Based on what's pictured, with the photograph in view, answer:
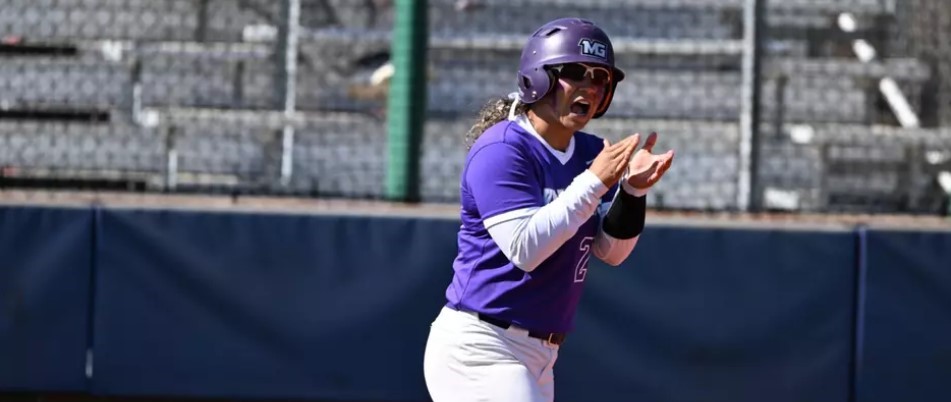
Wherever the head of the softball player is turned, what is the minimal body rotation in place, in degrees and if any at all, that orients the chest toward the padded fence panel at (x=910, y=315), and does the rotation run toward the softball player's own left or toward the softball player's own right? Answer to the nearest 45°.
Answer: approximately 90° to the softball player's own left

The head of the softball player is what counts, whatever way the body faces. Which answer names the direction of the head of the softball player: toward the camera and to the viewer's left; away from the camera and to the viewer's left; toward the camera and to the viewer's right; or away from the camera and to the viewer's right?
toward the camera and to the viewer's right

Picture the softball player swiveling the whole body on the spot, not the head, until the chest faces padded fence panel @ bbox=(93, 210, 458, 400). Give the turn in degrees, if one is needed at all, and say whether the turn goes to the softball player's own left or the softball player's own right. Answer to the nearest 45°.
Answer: approximately 180°

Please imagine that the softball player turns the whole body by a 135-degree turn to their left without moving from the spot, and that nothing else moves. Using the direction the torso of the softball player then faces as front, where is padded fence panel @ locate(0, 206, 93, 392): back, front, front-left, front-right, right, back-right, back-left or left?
front-left

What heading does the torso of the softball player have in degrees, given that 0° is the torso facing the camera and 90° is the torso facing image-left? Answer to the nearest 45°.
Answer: approximately 315°

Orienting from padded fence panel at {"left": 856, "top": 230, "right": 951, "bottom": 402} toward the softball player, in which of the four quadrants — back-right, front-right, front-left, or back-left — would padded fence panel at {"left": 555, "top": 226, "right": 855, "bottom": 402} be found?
front-right

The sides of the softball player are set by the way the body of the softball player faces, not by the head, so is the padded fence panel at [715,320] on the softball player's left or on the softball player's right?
on the softball player's left

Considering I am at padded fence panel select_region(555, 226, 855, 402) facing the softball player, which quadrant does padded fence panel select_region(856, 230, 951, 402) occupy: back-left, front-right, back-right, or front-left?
back-left
